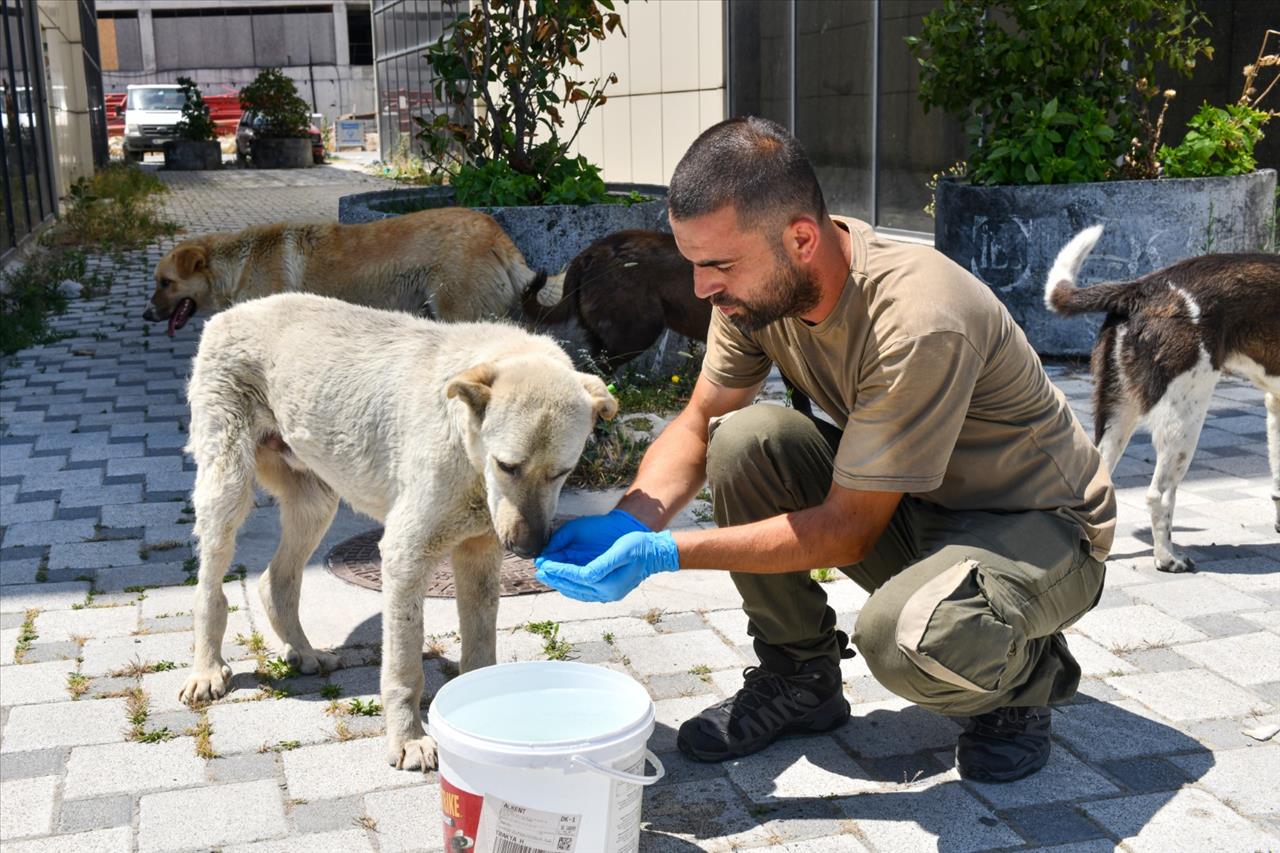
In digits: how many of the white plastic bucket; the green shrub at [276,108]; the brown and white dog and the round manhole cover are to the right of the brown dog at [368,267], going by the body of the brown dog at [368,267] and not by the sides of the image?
1

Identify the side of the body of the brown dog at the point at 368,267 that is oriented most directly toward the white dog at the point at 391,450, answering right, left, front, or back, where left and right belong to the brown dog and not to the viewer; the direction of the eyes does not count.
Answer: left

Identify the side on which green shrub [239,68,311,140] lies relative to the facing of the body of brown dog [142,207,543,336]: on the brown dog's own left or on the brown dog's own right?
on the brown dog's own right

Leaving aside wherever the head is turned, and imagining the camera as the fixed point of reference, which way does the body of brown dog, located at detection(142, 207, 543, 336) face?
to the viewer's left

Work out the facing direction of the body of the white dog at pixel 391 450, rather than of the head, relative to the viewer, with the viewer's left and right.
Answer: facing the viewer and to the right of the viewer

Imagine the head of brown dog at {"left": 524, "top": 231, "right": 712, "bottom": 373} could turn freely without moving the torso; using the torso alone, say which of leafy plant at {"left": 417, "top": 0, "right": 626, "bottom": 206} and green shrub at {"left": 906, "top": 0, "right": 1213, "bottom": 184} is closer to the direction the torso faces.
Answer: the green shrub

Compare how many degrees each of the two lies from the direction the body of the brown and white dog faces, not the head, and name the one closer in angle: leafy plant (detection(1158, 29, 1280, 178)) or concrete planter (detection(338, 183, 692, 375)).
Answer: the leafy plant

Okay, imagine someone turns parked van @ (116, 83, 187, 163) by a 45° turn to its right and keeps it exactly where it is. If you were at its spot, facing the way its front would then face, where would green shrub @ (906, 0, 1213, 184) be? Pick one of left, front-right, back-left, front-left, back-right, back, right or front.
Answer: front-left

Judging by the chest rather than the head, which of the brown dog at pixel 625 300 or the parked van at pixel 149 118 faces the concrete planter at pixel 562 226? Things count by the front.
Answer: the parked van

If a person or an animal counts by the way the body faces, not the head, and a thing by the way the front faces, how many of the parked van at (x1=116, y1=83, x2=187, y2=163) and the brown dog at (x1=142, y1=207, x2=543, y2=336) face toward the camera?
1

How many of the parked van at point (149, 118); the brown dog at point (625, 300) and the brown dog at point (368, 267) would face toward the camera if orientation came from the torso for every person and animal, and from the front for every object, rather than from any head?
1

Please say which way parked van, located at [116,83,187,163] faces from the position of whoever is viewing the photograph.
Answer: facing the viewer

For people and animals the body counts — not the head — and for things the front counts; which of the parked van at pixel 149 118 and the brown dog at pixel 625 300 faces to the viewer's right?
the brown dog

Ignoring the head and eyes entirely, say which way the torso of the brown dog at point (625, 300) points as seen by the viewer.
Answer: to the viewer's right

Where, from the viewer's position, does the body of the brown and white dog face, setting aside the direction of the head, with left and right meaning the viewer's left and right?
facing to the right of the viewer
